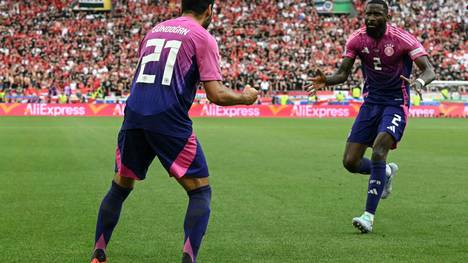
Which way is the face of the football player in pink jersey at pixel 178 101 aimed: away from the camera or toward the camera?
away from the camera

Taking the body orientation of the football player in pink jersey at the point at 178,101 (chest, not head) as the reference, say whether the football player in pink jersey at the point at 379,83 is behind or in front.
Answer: in front

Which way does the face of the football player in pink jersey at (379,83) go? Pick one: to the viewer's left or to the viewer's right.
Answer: to the viewer's left

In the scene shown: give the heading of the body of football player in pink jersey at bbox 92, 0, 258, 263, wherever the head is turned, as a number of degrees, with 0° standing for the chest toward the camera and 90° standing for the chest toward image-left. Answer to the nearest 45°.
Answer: approximately 225°
